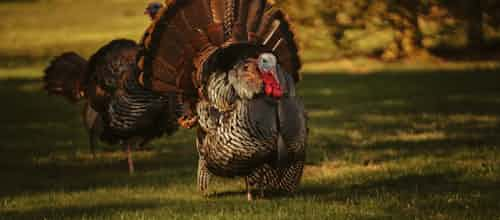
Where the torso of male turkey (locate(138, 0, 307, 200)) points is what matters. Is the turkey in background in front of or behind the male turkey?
behind

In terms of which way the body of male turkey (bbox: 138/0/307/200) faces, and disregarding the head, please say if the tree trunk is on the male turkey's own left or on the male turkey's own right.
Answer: on the male turkey's own left

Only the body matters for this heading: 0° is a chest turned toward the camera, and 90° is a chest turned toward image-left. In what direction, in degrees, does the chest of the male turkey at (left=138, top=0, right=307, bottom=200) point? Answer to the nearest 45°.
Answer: approximately 315°
